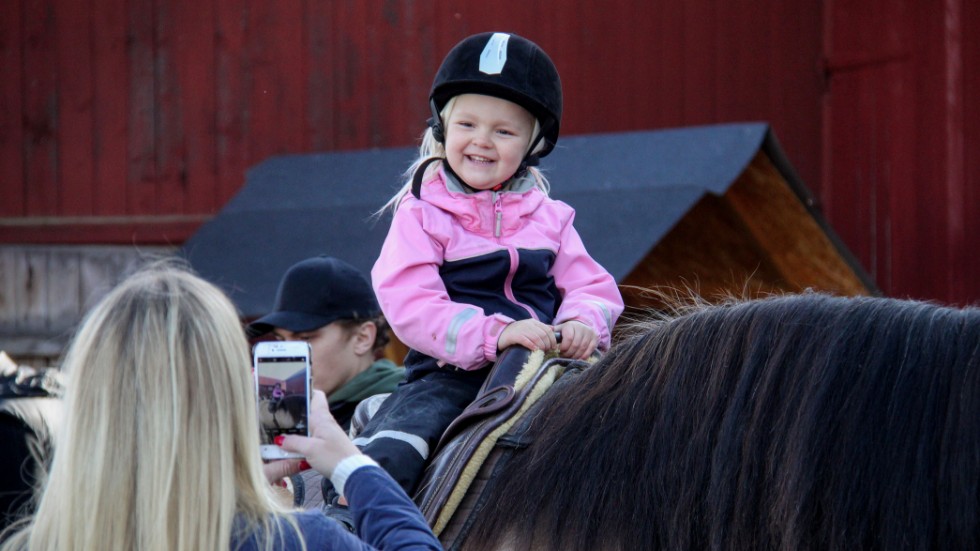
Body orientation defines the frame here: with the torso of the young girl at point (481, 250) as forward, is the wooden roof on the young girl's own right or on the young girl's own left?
on the young girl's own left

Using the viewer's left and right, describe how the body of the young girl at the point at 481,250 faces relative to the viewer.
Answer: facing the viewer and to the right of the viewer

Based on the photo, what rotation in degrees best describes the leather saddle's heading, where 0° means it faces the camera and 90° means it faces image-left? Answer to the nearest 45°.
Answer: approximately 315°

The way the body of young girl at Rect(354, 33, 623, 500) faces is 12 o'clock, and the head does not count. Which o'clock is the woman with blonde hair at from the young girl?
The woman with blonde hair is roughly at 2 o'clock from the young girl.

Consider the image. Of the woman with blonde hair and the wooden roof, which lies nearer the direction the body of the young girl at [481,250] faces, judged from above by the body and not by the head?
the woman with blonde hair

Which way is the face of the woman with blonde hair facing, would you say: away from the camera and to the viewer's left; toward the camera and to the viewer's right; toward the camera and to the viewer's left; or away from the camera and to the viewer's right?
away from the camera and to the viewer's right
